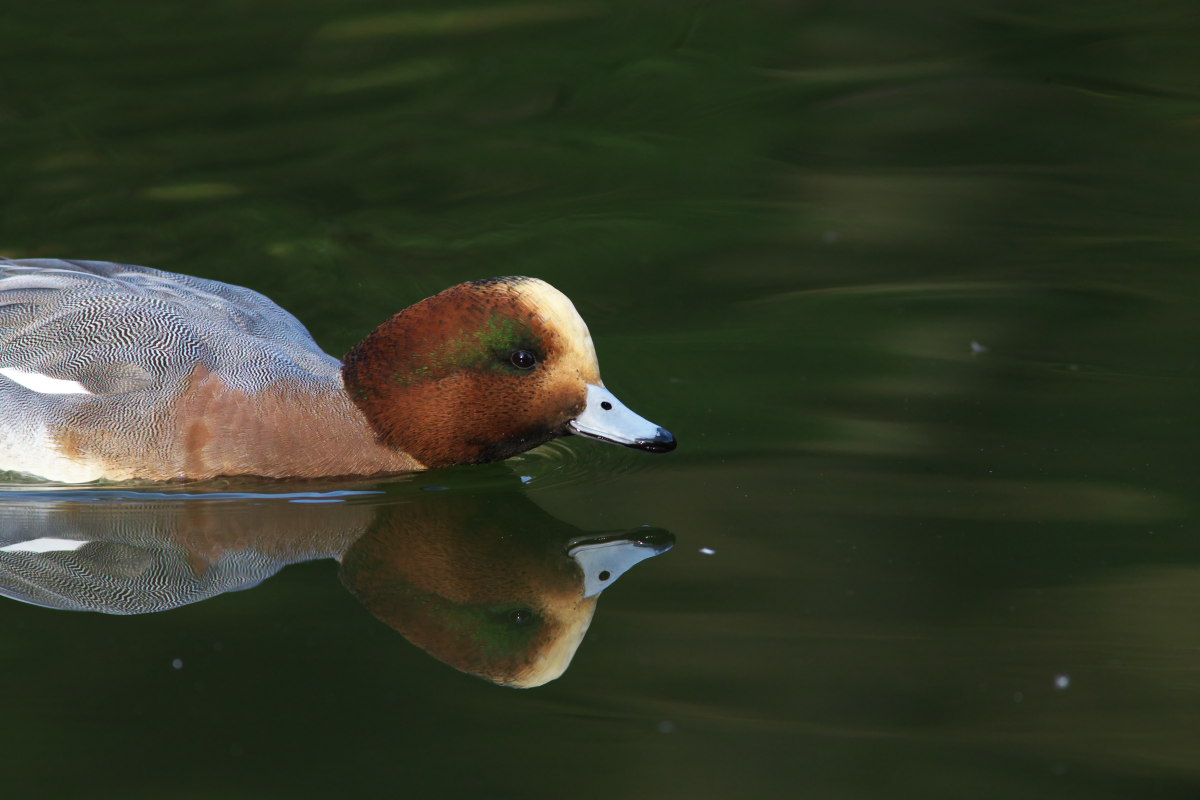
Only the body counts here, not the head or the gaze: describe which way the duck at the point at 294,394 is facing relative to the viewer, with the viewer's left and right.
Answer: facing to the right of the viewer
